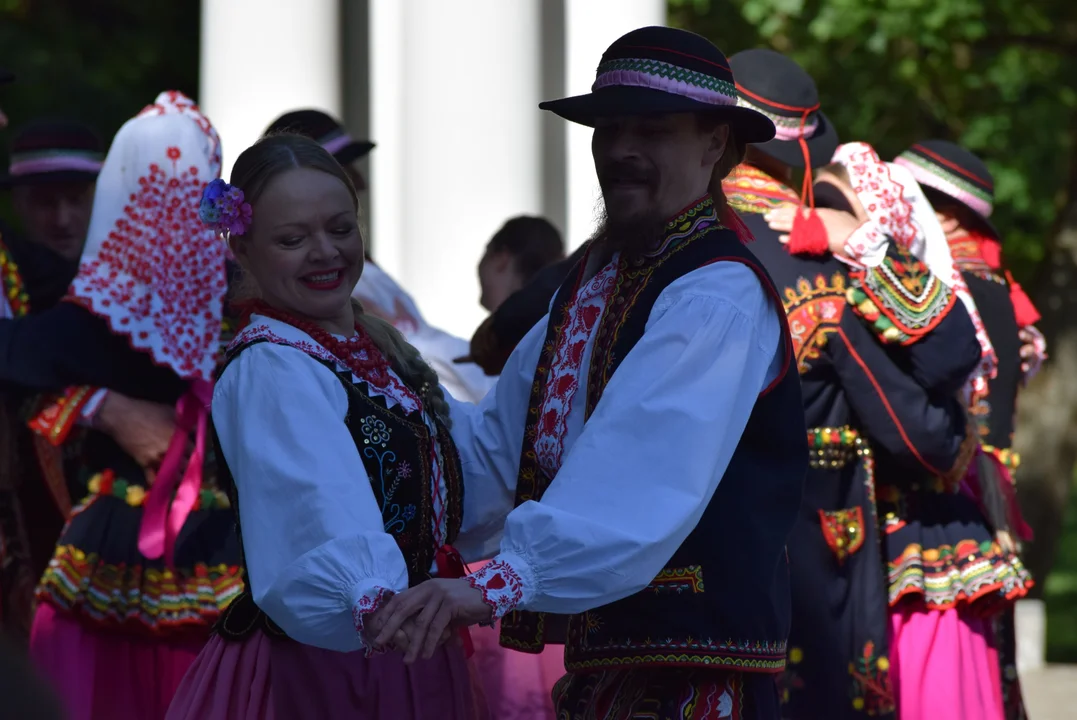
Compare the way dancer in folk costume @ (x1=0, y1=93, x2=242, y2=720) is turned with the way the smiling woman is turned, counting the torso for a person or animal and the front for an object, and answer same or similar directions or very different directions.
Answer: very different directions

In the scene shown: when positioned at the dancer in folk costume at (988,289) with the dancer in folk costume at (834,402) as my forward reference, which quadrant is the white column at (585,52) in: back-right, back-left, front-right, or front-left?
back-right

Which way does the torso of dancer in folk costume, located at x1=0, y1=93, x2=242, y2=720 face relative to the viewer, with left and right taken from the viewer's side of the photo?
facing away from the viewer and to the left of the viewer

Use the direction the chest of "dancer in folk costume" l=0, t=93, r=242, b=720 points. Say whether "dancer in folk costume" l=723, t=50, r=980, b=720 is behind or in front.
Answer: behind

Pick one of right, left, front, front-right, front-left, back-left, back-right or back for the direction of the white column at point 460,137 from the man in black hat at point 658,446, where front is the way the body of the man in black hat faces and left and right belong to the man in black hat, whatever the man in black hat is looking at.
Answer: back-right

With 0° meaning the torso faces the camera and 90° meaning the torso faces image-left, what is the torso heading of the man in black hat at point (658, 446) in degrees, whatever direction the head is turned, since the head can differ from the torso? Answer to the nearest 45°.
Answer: approximately 45°

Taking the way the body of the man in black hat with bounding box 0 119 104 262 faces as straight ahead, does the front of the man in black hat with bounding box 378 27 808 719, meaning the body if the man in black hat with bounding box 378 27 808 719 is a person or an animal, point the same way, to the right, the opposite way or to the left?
to the right

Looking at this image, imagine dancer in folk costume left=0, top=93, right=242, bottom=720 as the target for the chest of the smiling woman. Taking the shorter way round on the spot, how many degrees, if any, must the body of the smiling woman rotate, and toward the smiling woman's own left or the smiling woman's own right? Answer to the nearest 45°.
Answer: approximately 135° to the smiling woman's own left
